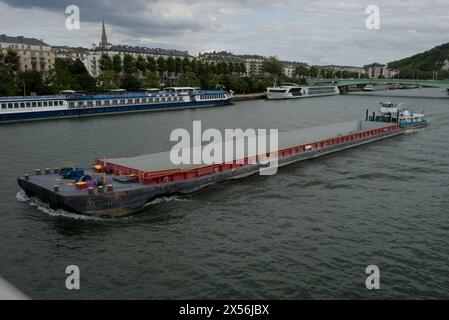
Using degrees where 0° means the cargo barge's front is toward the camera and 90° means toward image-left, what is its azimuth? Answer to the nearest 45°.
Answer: approximately 45°
